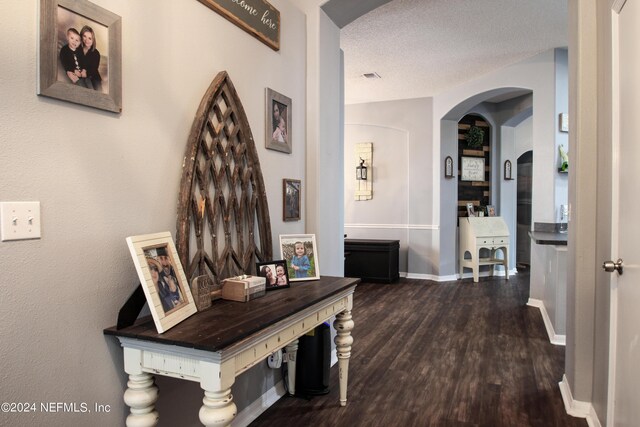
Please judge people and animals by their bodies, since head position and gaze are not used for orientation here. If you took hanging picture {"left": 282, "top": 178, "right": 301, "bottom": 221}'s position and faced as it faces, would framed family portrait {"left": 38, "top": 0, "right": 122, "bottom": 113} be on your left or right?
on your right

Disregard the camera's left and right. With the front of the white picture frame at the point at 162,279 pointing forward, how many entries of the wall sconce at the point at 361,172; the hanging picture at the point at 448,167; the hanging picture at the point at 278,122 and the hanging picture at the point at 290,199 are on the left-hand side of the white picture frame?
4

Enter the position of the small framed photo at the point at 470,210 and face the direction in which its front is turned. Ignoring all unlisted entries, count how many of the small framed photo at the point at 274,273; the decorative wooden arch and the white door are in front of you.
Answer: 3

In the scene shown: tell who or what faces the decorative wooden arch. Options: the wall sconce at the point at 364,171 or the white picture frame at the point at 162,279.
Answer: the wall sconce

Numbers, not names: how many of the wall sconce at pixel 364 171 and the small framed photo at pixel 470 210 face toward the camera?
2

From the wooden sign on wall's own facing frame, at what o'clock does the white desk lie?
The white desk is roughly at 9 o'clock from the wooden sign on wall.

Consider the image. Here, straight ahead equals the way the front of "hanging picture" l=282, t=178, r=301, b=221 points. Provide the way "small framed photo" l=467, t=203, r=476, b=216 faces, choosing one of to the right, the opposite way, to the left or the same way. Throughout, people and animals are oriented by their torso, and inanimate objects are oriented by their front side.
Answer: to the right

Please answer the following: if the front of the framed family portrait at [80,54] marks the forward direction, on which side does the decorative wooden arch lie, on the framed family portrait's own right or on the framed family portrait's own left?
on the framed family portrait's own left

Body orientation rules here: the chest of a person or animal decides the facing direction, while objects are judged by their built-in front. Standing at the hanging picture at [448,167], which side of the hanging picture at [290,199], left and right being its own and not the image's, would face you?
left

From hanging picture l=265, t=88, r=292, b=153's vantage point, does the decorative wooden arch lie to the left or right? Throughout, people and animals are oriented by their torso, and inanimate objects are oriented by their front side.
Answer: on its right

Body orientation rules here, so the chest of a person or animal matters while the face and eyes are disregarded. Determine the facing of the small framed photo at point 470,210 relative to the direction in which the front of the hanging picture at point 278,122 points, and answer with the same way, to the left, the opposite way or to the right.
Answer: to the right

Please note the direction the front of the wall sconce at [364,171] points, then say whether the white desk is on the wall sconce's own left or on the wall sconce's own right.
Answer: on the wall sconce's own left

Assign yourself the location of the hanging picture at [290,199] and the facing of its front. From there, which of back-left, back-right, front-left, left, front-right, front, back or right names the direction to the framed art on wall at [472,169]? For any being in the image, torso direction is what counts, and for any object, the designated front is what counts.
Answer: left

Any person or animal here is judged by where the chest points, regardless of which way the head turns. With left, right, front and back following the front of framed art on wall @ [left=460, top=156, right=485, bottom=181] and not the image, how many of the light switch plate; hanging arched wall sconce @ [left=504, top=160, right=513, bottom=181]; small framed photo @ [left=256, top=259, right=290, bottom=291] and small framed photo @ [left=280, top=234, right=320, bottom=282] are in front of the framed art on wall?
3

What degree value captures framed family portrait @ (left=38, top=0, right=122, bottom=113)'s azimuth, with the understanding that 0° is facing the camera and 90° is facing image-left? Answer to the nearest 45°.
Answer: approximately 315°

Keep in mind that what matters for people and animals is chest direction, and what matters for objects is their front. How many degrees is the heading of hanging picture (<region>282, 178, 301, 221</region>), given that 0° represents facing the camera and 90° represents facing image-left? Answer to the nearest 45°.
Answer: approximately 315°
